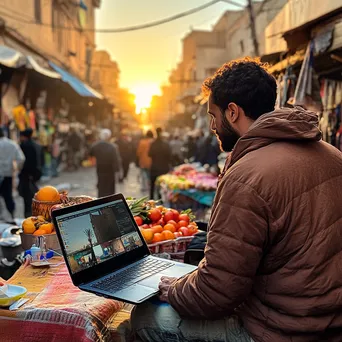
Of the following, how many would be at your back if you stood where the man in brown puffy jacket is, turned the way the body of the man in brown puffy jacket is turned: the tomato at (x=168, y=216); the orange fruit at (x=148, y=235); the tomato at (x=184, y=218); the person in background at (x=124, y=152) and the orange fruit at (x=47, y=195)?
0

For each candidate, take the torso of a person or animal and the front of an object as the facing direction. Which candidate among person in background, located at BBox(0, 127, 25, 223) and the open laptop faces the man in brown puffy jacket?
the open laptop

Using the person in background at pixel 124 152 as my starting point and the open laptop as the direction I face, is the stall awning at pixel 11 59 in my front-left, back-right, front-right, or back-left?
front-right

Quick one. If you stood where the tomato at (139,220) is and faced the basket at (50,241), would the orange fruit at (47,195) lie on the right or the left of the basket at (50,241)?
right

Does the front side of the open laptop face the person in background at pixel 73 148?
no

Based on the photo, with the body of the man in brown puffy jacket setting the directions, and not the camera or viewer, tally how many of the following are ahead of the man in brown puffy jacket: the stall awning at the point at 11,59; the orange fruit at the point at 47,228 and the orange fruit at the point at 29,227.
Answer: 3

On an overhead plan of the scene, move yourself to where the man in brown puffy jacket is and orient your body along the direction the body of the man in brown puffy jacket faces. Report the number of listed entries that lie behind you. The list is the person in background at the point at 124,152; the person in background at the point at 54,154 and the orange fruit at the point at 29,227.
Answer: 0

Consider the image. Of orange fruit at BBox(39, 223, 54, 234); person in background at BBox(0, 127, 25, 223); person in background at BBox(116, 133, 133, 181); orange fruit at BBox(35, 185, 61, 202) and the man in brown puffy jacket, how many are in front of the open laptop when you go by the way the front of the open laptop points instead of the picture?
1

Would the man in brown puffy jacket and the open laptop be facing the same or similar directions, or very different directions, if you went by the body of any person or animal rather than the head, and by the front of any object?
very different directions

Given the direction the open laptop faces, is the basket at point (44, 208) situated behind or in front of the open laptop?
behind

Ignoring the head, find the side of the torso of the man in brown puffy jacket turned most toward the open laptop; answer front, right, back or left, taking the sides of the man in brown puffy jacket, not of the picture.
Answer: front

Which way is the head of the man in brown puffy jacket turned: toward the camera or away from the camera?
away from the camera

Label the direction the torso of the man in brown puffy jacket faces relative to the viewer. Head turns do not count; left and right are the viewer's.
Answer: facing away from the viewer and to the left of the viewer

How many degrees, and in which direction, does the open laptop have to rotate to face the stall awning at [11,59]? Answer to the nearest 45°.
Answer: approximately 135° to its left
